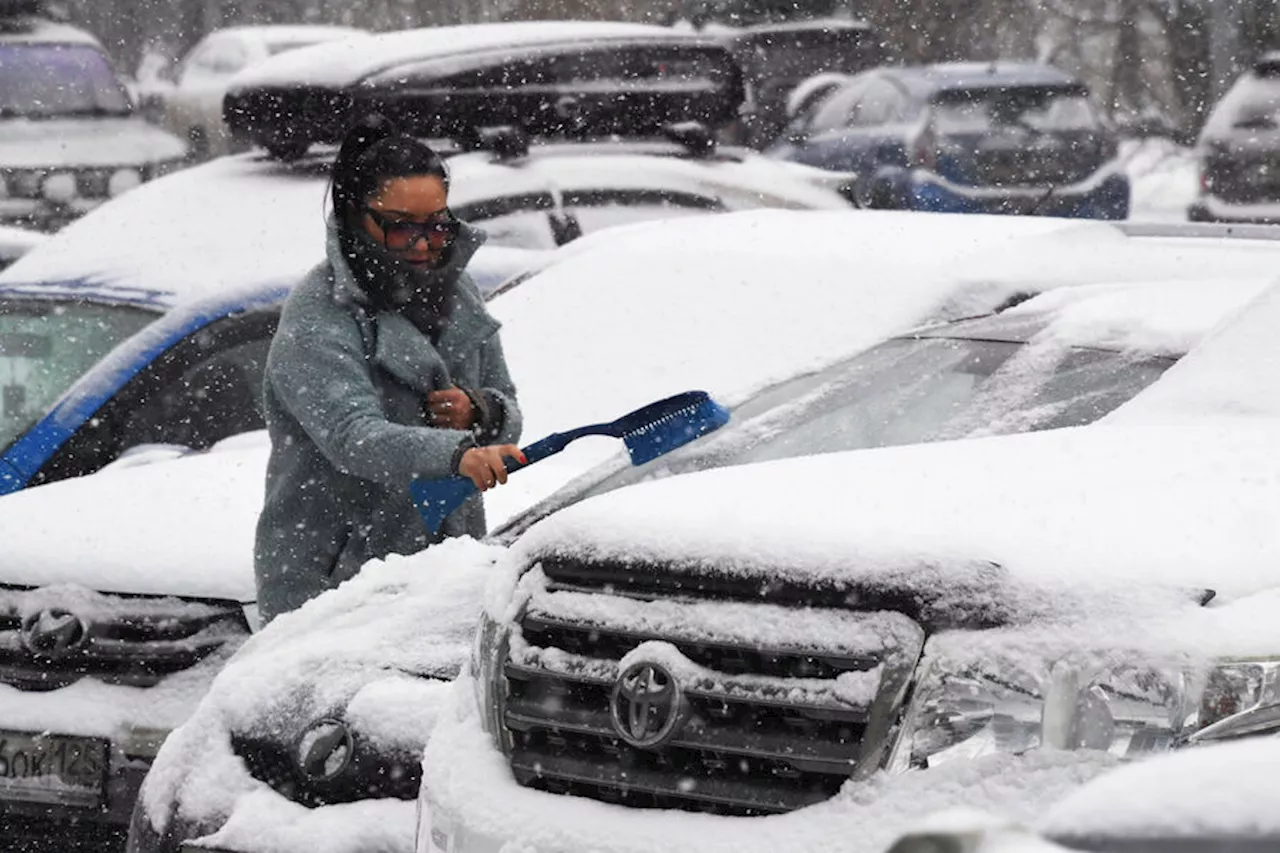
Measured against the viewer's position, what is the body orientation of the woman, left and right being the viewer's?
facing the viewer and to the right of the viewer

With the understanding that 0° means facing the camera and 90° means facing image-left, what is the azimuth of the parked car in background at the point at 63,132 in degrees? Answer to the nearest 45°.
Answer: approximately 0°

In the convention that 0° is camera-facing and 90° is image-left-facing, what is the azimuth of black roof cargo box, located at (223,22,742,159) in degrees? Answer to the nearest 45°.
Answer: approximately 45°

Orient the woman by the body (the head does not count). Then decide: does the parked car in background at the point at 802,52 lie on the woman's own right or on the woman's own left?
on the woman's own left

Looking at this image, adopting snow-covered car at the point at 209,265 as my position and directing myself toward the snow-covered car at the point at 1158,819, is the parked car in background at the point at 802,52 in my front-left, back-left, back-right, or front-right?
back-left

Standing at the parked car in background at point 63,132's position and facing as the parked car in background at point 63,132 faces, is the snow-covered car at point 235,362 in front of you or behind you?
in front

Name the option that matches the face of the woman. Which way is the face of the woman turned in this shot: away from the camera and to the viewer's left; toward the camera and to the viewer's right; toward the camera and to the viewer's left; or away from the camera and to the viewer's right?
toward the camera and to the viewer's right

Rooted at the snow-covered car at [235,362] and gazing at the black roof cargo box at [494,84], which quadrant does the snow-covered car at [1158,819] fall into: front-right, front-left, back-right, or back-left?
back-right

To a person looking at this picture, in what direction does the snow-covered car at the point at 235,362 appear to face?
facing the viewer and to the left of the viewer

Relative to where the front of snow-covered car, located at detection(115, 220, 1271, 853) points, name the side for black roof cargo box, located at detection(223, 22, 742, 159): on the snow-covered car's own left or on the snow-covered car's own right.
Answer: on the snow-covered car's own right
